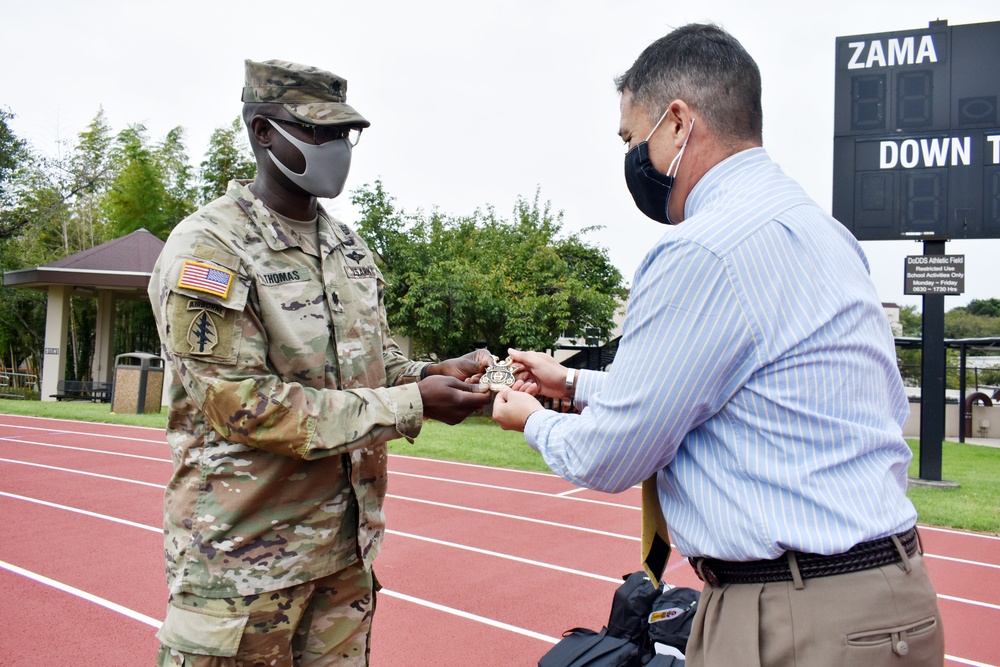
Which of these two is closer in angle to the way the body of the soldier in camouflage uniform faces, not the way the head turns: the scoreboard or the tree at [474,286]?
the scoreboard

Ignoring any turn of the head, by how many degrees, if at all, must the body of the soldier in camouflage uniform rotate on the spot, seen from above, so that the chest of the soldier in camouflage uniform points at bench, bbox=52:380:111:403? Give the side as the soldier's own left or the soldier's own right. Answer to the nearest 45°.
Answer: approximately 135° to the soldier's own left

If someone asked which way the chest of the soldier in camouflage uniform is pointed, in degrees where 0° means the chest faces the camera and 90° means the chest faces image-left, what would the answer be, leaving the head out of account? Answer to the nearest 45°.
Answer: approximately 315°

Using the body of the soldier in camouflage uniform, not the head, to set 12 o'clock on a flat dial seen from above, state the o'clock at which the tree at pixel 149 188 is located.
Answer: The tree is roughly at 7 o'clock from the soldier in camouflage uniform.

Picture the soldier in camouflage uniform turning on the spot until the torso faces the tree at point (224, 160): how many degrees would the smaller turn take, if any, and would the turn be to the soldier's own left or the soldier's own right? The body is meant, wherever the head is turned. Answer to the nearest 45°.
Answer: approximately 135° to the soldier's own left

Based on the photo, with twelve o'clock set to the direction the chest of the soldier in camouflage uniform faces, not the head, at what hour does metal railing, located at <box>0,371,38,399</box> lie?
The metal railing is roughly at 7 o'clock from the soldier in camouflage uniform.

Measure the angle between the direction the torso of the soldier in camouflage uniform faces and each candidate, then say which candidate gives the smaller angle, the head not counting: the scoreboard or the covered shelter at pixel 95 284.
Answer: the scoreboard

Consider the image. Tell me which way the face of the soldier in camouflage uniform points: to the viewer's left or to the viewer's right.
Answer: to the viewer's right

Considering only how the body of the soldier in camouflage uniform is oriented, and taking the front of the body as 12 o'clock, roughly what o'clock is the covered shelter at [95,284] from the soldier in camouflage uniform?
The covered shelter is roughly at 7 o'clock from the soldier in camouflage uniform.

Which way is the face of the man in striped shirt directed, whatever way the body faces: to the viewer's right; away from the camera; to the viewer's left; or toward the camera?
to the viewer's left
